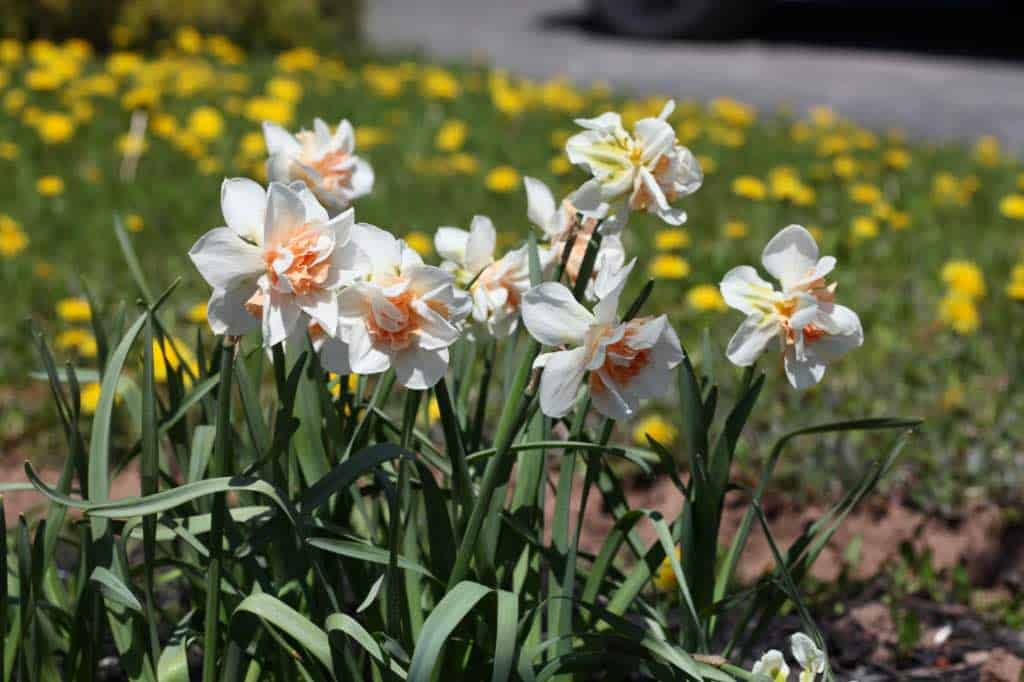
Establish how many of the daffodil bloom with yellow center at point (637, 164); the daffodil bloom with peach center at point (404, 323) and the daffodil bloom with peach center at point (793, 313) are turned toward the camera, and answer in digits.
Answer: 3

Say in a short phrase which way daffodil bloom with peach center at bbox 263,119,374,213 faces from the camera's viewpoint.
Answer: facing the viewer and to the right of the viewer

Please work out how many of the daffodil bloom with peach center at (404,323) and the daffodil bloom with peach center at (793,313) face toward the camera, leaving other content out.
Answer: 2

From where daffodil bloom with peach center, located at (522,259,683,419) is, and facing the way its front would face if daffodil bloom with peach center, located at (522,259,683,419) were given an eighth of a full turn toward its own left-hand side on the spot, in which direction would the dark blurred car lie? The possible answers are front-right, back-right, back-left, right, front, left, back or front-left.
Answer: left

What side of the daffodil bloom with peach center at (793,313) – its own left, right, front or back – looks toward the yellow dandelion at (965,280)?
back

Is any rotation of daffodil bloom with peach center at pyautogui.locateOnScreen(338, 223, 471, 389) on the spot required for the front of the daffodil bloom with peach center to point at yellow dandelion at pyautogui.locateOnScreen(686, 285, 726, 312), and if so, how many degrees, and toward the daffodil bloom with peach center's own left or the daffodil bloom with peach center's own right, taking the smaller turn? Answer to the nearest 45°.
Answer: approximately 180°

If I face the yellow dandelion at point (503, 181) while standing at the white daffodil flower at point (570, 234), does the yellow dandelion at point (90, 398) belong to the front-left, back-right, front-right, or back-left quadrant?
front-left

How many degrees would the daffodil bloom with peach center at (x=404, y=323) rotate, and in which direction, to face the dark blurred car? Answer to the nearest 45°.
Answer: approximately 180°

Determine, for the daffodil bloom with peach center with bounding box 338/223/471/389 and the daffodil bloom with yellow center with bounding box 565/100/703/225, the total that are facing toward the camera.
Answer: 2

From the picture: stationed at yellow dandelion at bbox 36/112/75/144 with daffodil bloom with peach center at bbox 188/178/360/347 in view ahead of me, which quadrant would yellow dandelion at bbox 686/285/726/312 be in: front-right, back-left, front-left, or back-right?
front-left

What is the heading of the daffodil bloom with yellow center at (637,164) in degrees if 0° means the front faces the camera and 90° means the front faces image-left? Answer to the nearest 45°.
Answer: approximately 0°

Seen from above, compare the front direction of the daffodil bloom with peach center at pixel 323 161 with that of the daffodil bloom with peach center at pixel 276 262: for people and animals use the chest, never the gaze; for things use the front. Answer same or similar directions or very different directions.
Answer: same or similar directions
